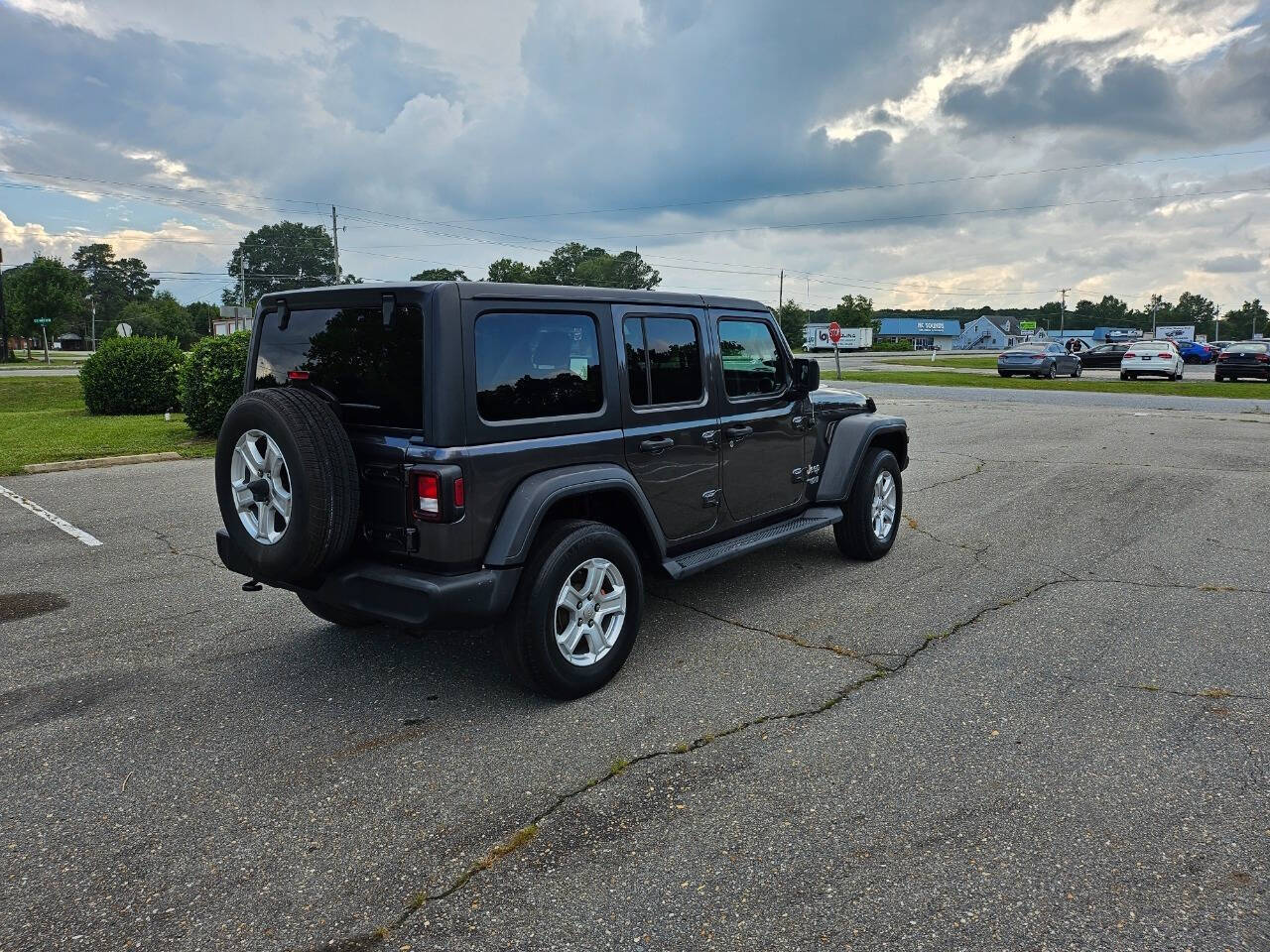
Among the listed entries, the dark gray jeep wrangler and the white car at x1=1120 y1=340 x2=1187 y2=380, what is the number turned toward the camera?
0

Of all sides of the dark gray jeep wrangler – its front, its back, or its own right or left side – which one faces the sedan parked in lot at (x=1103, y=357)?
front

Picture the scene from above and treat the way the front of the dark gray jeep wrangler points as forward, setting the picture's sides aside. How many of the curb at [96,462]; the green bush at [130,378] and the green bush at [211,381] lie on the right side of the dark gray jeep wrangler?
0

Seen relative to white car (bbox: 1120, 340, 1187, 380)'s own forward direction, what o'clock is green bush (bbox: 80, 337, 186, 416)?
The green bush is roughly at 7 o'clock from the white car.

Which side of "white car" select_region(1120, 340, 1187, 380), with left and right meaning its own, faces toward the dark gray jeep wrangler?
back

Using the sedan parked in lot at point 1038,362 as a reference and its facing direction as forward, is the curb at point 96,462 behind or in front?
behind

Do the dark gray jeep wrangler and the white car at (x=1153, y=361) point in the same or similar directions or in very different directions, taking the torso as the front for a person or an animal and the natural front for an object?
same or similar directions

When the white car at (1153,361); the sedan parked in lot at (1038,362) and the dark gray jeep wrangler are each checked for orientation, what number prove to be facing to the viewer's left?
0

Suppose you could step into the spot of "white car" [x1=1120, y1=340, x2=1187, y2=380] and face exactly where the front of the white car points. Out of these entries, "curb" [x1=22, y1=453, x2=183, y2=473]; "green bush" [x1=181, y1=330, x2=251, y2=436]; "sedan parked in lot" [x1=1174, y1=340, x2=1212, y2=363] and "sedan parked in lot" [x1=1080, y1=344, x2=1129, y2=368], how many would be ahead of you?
2

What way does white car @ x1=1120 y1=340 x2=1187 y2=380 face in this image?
away from the camera

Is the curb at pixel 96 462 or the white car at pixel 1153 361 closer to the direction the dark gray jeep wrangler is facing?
the white car

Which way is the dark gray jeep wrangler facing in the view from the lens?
facing away from the viewer and to the right of the viewer
